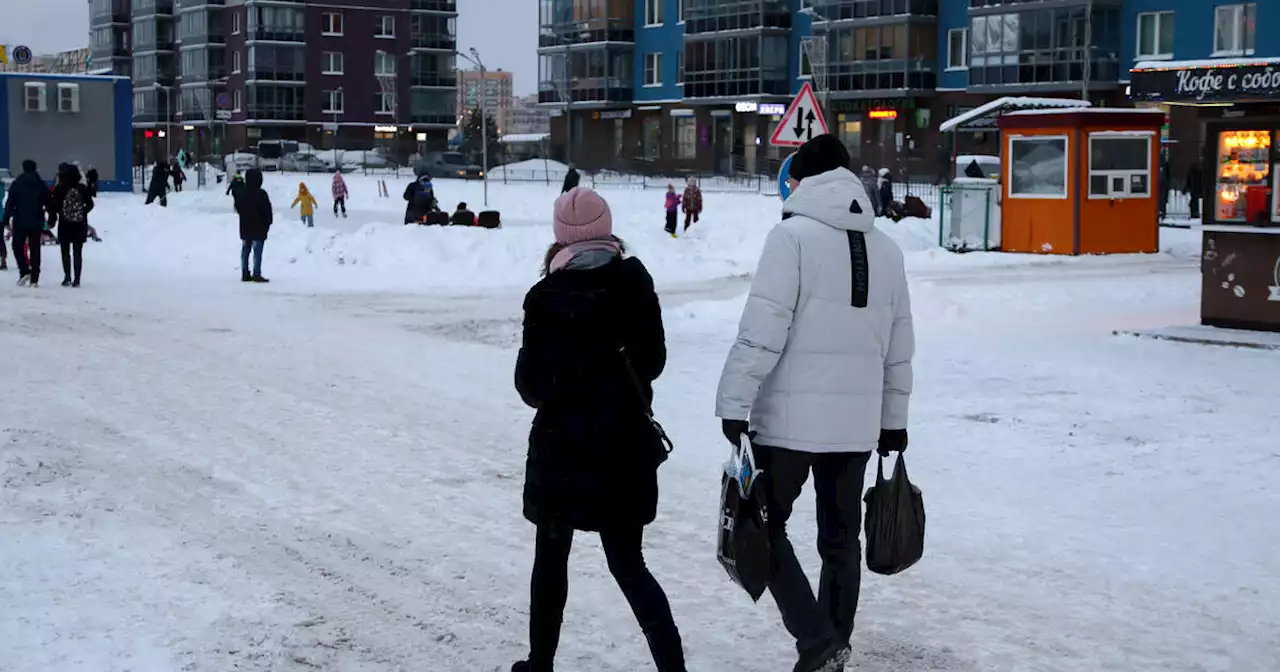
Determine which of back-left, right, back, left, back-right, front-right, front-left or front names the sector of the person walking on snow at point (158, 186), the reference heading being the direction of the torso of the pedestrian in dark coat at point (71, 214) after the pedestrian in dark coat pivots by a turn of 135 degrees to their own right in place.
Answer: back-left

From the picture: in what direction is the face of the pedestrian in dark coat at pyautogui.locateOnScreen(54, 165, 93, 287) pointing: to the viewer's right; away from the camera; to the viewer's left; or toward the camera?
away from the camera

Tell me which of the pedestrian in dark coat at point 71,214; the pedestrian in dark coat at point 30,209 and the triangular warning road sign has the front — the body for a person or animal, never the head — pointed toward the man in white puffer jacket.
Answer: the triangular warning road sign

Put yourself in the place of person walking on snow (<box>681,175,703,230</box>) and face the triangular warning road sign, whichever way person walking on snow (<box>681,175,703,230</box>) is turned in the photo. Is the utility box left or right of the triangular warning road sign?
left

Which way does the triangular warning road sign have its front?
toward the camera

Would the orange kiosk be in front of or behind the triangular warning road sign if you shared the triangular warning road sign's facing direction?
behind

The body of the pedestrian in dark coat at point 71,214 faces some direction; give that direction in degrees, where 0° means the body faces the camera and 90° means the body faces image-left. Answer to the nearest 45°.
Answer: approximately 180°

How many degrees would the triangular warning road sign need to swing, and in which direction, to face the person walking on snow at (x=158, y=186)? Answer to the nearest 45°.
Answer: approximately 135° to its right

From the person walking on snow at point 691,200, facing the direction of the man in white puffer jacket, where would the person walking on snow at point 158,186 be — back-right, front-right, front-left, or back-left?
back-right

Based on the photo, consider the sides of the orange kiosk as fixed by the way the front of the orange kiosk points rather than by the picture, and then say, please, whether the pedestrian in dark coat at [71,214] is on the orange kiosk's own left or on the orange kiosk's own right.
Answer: on the orange kiosk's own right

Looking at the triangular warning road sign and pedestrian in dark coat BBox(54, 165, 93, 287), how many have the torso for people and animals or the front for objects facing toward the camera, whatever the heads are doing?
1

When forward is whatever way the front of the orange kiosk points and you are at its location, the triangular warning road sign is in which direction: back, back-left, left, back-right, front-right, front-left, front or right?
front-right

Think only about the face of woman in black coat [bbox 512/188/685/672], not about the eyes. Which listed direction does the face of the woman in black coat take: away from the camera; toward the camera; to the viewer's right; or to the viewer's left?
away from the camera
